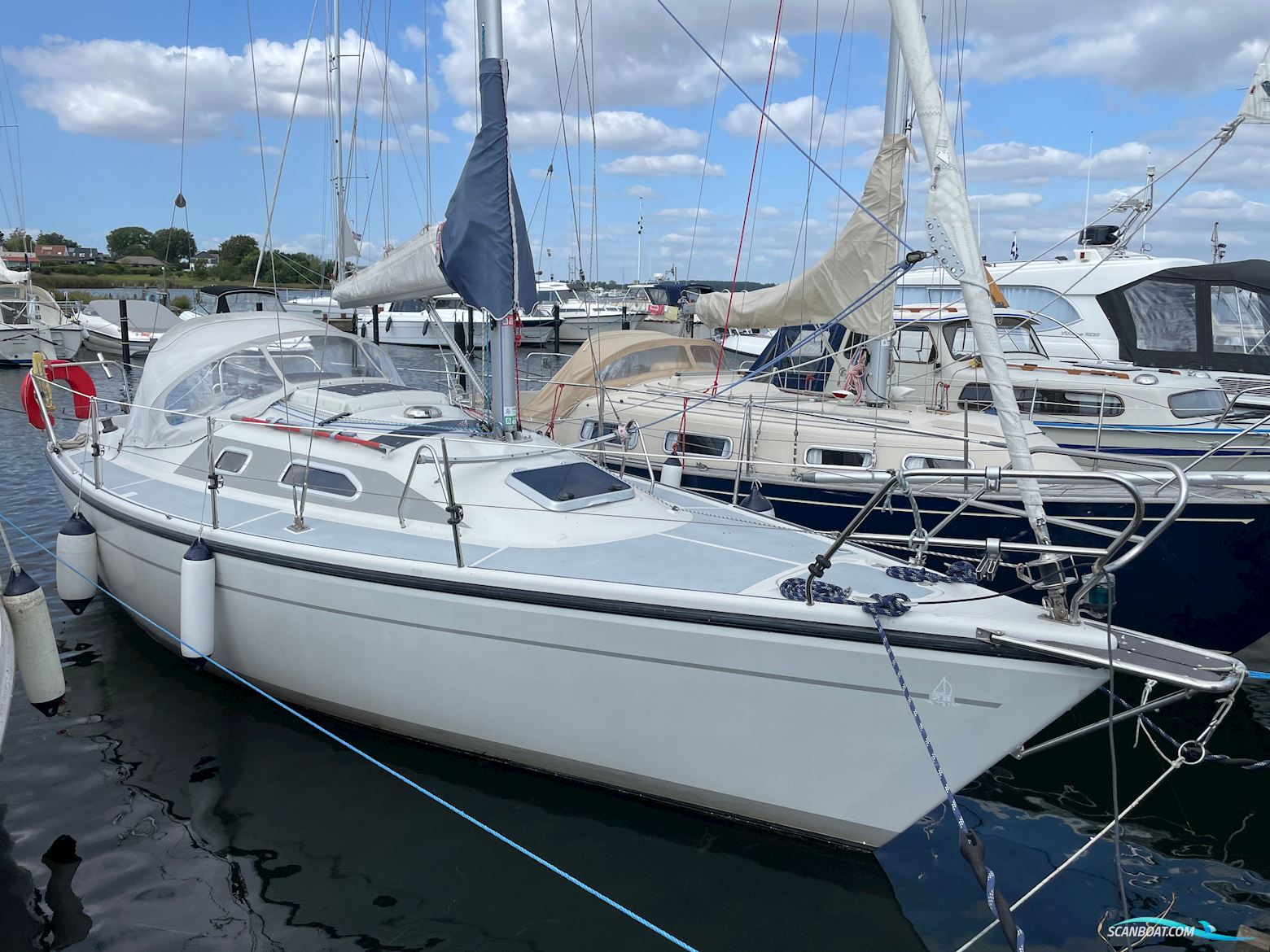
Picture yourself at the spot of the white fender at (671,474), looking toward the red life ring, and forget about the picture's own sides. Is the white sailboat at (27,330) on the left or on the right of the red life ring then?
right

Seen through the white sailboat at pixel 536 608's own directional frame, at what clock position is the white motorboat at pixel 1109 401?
The white motorboat is roughly at 9 o'clock from the white sailboat.

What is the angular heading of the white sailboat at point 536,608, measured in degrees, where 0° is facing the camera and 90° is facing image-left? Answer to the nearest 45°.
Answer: approximately 315°

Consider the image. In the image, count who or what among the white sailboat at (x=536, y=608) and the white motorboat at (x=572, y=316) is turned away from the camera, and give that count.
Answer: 0
